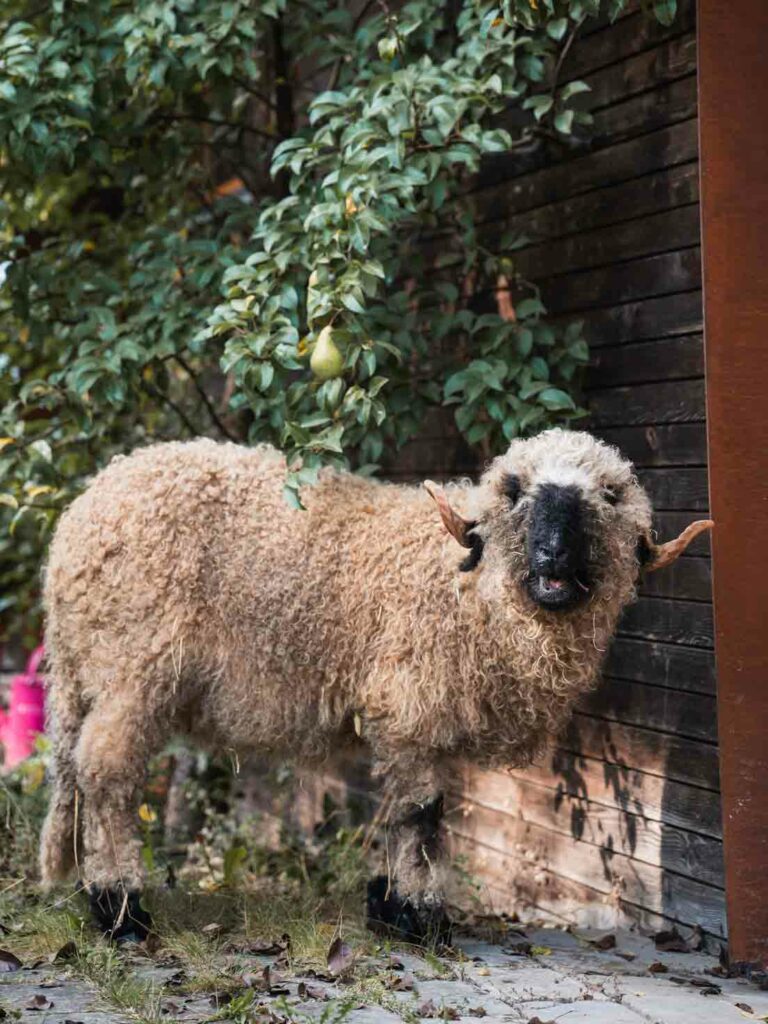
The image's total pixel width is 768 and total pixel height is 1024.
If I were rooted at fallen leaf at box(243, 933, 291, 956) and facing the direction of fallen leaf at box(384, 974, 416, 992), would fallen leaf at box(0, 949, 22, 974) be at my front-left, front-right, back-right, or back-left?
back-right

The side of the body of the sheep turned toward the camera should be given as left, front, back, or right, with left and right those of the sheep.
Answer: right

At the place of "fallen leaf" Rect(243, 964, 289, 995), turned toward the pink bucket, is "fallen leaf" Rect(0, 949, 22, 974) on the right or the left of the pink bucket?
left

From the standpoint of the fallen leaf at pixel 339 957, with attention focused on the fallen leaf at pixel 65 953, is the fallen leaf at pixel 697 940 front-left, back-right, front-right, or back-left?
back-right
